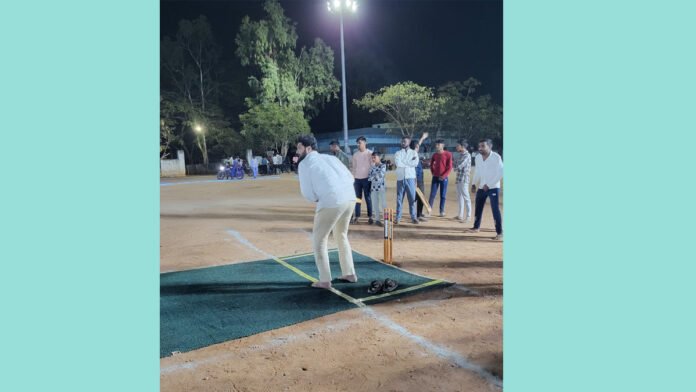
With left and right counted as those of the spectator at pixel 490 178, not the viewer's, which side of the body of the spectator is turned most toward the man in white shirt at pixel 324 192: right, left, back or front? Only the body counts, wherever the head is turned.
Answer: front

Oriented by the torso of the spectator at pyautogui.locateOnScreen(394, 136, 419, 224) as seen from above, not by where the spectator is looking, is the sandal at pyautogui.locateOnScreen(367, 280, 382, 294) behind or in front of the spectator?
in front

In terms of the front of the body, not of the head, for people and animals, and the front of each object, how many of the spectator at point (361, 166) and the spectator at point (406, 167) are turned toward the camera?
2

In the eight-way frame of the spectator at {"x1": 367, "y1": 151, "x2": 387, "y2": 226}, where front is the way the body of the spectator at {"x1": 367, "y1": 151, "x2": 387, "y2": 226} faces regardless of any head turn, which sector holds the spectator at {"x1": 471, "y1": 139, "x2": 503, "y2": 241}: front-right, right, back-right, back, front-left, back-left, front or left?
left

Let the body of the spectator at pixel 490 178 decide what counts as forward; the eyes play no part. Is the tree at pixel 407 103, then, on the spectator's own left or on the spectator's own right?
on the spectator's own right

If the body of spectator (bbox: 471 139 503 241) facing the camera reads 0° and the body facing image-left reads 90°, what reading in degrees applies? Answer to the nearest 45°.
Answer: approximately 45°
